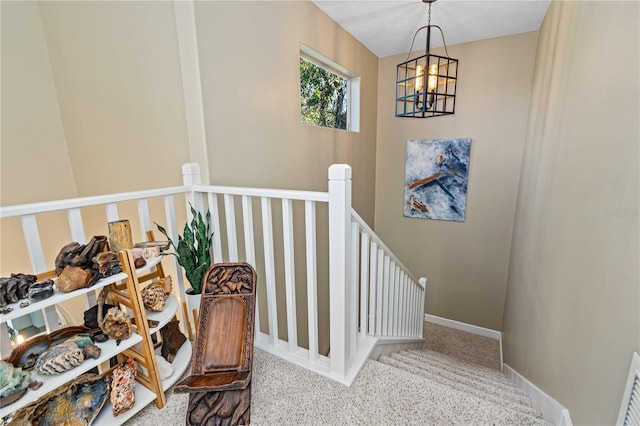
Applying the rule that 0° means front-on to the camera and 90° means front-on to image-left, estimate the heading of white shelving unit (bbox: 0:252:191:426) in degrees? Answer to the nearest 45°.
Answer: approximately 315°

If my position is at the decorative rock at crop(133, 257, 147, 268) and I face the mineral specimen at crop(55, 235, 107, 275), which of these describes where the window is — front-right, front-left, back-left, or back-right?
back-right

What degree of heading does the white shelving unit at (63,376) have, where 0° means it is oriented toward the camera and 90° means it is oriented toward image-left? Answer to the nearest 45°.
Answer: approximately 315°

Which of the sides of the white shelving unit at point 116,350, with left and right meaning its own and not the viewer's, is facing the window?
left
